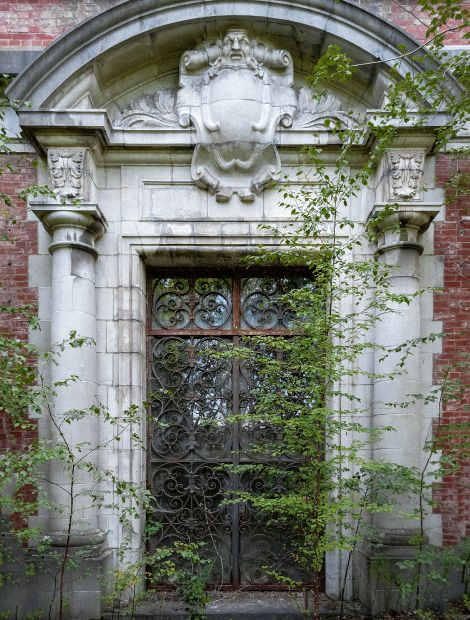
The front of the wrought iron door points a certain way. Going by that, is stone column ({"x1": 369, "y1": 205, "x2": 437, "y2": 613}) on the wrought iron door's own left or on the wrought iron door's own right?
on the wrought iron door's own left

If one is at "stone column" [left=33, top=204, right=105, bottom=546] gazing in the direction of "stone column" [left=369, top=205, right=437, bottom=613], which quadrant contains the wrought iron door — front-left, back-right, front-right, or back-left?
front-left

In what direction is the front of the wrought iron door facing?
toward the camera

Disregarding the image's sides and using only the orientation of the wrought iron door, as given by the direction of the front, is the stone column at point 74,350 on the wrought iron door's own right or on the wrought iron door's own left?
on the wrought iron door's own right

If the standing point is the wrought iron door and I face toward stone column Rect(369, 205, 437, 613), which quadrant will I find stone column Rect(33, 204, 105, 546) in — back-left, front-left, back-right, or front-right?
back-right

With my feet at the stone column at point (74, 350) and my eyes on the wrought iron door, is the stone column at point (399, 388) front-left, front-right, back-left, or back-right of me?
front-right
